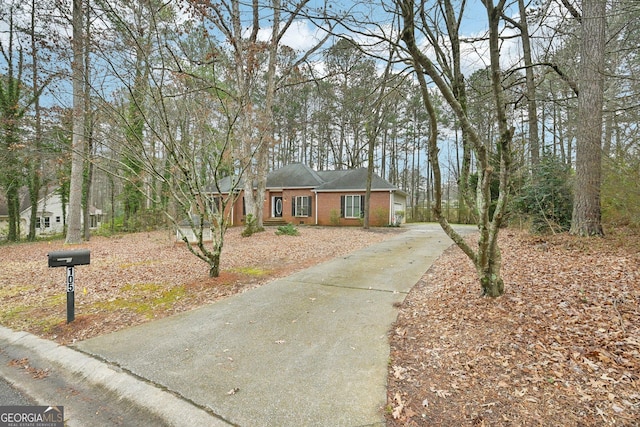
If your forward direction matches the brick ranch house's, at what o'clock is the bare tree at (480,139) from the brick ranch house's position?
The bare tree is roughly at 12 o'clock from the brick ranch house.

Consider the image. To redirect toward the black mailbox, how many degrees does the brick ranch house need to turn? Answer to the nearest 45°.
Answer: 0° — it already faces it

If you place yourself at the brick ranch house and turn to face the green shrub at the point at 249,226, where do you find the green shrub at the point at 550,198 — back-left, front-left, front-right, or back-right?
front-left

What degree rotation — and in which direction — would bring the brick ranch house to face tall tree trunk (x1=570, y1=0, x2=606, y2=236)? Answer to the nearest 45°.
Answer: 0° — it already faces it

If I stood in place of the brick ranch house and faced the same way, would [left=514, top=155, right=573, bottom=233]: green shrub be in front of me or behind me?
in front

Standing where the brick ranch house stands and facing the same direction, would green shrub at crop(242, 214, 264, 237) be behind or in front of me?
in front

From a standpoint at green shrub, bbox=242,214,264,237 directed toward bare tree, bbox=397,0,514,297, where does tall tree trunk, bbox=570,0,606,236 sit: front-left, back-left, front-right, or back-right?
front-left

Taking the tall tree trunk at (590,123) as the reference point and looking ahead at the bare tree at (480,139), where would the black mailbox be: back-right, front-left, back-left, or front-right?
front-right

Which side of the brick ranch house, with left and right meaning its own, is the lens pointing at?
front
